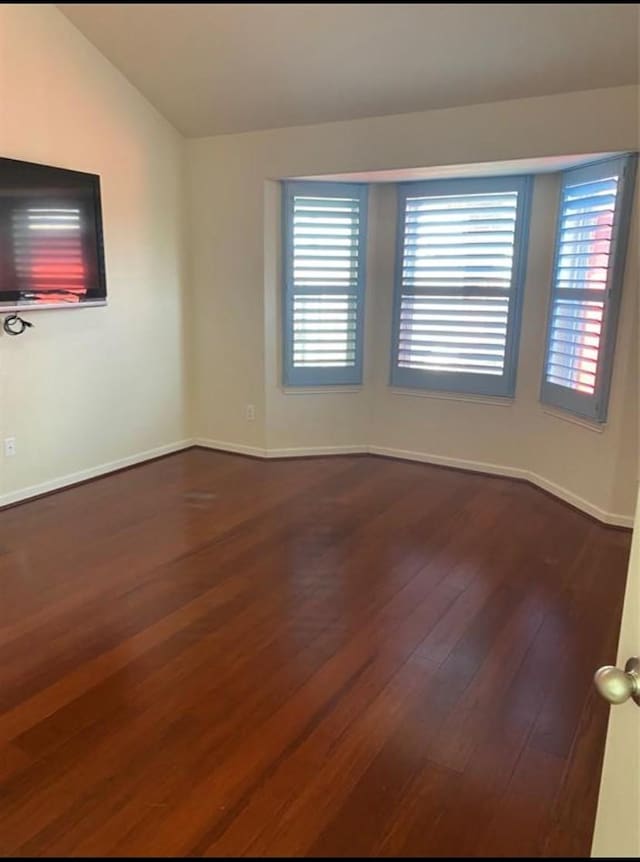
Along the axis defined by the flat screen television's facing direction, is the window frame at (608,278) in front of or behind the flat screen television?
in front

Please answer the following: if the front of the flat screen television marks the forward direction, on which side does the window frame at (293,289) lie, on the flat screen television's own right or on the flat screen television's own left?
on the flat screen television's own left

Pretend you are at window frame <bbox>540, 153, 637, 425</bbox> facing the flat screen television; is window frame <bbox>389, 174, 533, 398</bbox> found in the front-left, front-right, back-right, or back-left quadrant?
front-right

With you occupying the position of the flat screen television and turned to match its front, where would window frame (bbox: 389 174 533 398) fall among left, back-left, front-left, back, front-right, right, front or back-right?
front-left

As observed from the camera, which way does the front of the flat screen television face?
facing the viewer and to the right of the viewer

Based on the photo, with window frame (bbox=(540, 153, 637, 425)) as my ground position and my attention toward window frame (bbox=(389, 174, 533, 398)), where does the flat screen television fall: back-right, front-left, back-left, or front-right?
front-left

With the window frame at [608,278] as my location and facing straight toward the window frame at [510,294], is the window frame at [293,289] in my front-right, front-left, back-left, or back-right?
front-left
